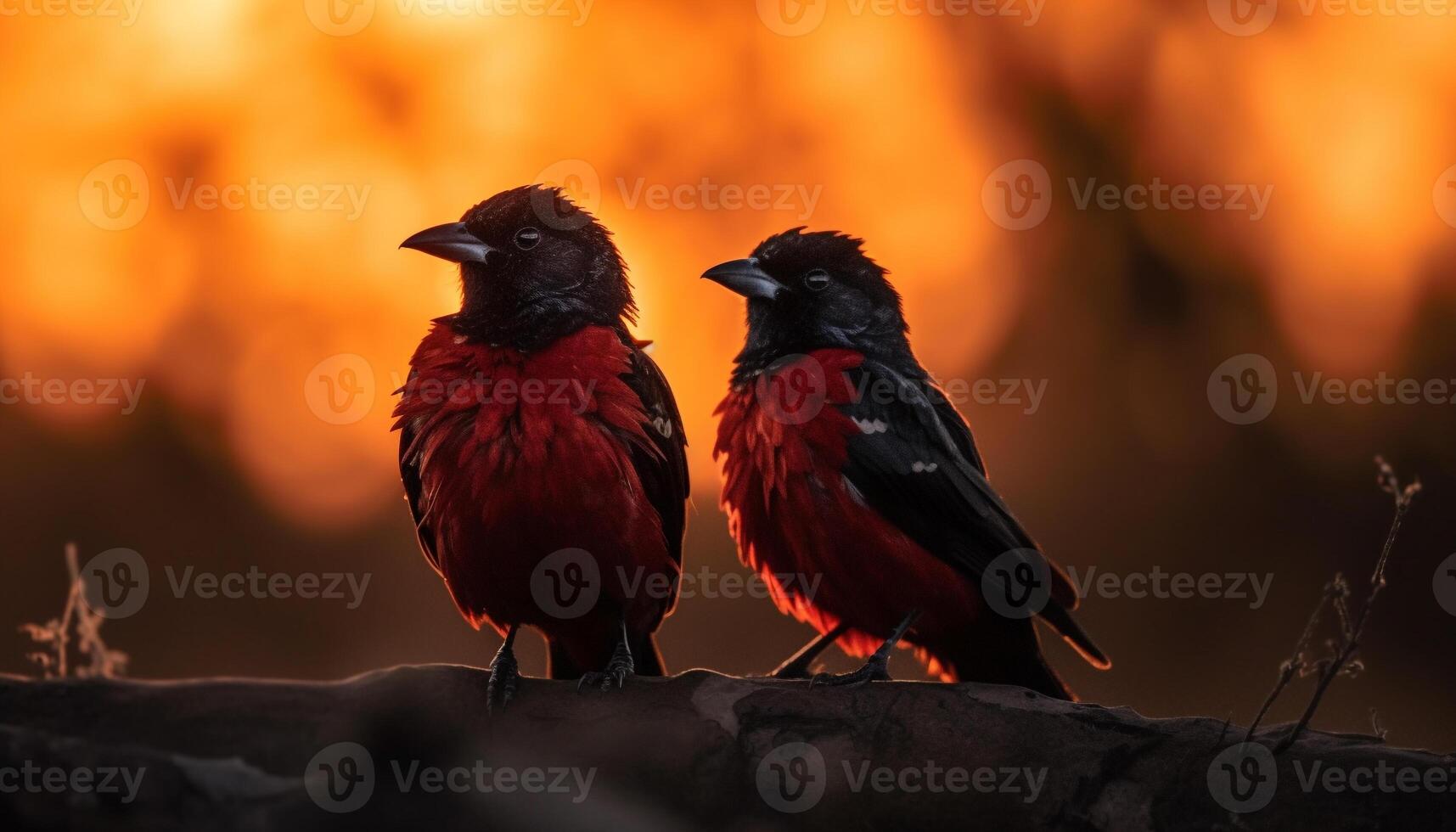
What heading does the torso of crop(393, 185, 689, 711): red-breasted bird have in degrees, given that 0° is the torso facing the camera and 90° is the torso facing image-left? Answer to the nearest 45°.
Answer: approximately 45°

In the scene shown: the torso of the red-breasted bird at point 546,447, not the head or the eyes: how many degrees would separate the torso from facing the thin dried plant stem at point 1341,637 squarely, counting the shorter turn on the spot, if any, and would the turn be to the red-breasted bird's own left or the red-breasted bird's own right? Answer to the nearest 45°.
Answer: approximately 90° to the red-breasted bird's own left

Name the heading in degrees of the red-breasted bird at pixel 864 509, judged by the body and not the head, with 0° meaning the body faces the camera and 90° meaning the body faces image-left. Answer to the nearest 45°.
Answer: approximately 90°

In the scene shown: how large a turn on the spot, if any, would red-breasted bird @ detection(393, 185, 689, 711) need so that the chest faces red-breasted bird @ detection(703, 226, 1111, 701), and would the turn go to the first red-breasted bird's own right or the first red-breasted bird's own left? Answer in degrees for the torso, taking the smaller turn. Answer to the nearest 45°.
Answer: approximately 135° to the first red-breasted bird's own left

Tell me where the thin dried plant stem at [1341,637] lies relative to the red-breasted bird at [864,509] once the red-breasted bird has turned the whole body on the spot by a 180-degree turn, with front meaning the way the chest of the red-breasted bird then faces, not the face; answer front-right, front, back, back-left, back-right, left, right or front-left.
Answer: front-right
